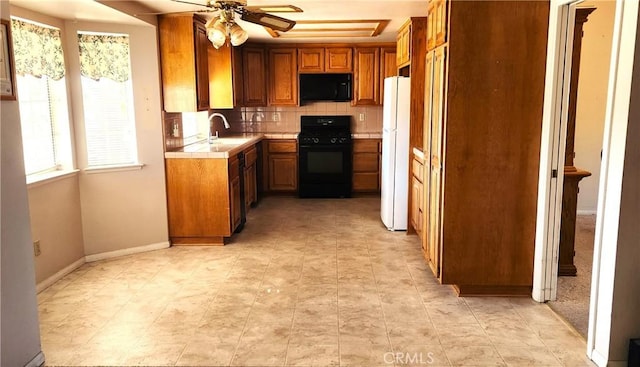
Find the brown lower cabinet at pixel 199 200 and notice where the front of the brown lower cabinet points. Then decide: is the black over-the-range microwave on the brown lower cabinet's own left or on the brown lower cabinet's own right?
on the brown lower cabinet's own left

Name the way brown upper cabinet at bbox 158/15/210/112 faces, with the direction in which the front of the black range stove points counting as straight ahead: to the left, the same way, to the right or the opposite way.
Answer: to the left

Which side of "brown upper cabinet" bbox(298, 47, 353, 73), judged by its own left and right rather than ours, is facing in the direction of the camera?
front

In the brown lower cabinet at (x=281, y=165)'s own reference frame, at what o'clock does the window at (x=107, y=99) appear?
The window is roughly at 1 o'clock from the brown lower cabinet.

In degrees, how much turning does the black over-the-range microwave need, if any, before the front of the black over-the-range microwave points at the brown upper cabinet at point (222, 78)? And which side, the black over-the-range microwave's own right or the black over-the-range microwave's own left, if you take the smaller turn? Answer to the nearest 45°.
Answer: approximately 45° to the black over-the-range microwave's own right

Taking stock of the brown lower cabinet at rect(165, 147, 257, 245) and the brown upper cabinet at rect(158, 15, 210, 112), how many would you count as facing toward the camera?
0

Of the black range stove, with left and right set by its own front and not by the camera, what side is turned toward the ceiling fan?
front

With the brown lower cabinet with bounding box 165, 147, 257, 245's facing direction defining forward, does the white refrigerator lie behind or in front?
in front

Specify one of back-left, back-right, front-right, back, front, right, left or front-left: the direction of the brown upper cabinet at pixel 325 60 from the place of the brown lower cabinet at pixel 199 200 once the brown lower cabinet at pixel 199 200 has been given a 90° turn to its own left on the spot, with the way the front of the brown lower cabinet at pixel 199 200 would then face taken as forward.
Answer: front-right

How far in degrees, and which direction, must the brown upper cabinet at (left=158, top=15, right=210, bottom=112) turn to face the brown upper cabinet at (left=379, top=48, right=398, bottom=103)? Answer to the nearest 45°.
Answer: approximately 45° to its left

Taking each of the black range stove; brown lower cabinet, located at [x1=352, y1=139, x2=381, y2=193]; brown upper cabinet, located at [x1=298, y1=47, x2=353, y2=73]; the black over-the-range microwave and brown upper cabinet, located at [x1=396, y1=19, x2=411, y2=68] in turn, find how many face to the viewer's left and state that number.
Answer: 1

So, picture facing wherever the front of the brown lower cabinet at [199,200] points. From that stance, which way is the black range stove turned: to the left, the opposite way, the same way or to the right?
to the right

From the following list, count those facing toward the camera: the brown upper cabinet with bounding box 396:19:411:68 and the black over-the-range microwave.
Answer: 1

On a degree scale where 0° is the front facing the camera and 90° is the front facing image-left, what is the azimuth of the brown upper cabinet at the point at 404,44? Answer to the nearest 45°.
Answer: approximately 90°

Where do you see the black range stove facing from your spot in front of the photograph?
facing the viewer

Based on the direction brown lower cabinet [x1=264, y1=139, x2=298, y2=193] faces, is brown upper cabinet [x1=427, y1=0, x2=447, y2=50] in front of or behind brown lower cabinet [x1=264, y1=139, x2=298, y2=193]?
in front
